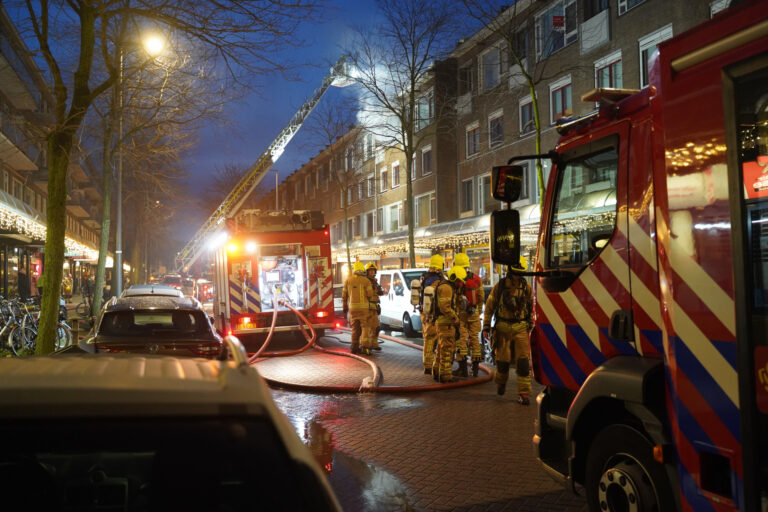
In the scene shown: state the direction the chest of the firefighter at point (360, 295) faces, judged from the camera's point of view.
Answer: away from the camera

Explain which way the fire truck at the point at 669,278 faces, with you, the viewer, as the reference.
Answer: facing away from the viewer and to the left of the viewer

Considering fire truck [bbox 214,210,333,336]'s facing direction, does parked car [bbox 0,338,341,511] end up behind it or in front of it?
behind

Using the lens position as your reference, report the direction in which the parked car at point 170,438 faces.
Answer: facing away from the viewer

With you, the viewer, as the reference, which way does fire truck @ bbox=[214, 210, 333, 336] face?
facing away from the viewer

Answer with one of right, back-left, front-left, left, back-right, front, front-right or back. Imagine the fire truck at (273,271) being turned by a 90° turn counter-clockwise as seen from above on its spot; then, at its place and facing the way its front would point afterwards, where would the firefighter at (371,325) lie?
back-left

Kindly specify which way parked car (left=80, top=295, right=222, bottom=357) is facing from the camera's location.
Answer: facing away from the viewer

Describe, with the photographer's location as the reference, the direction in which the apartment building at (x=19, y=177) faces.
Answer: facing to the right of the viewer
